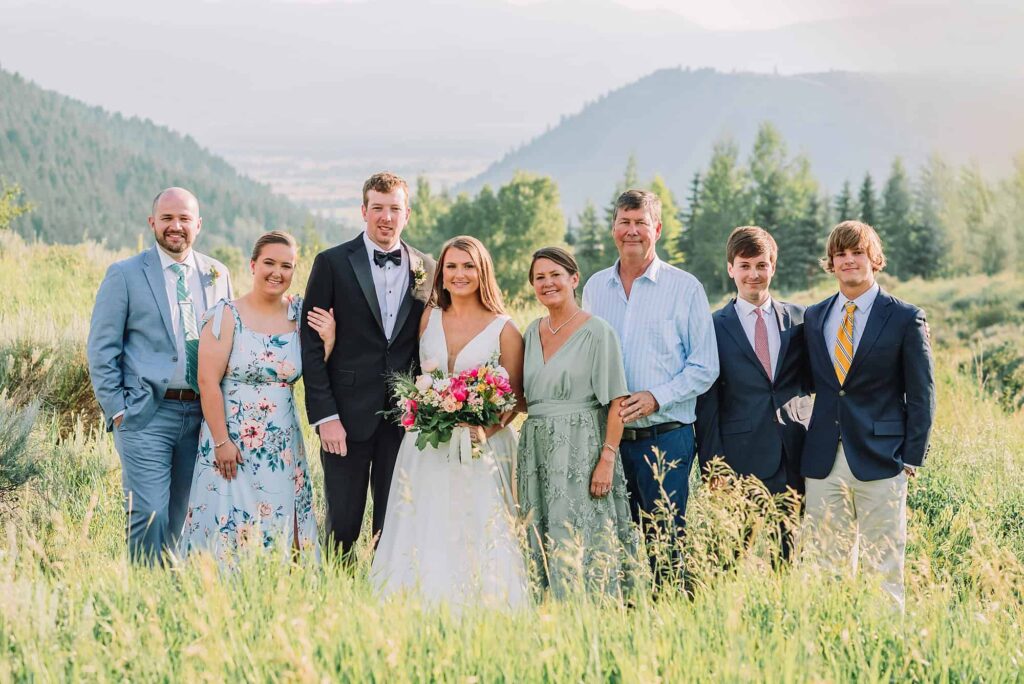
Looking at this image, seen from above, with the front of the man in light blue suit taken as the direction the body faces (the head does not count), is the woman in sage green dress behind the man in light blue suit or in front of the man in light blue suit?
in front

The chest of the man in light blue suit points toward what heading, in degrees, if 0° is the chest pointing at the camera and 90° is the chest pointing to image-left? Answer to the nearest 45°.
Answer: approximately 315°

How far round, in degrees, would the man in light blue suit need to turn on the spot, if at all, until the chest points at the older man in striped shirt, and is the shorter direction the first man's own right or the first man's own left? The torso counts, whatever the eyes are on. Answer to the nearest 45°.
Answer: approximately 45° to the first man's own left

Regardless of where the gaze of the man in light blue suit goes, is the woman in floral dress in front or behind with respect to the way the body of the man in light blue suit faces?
in front
